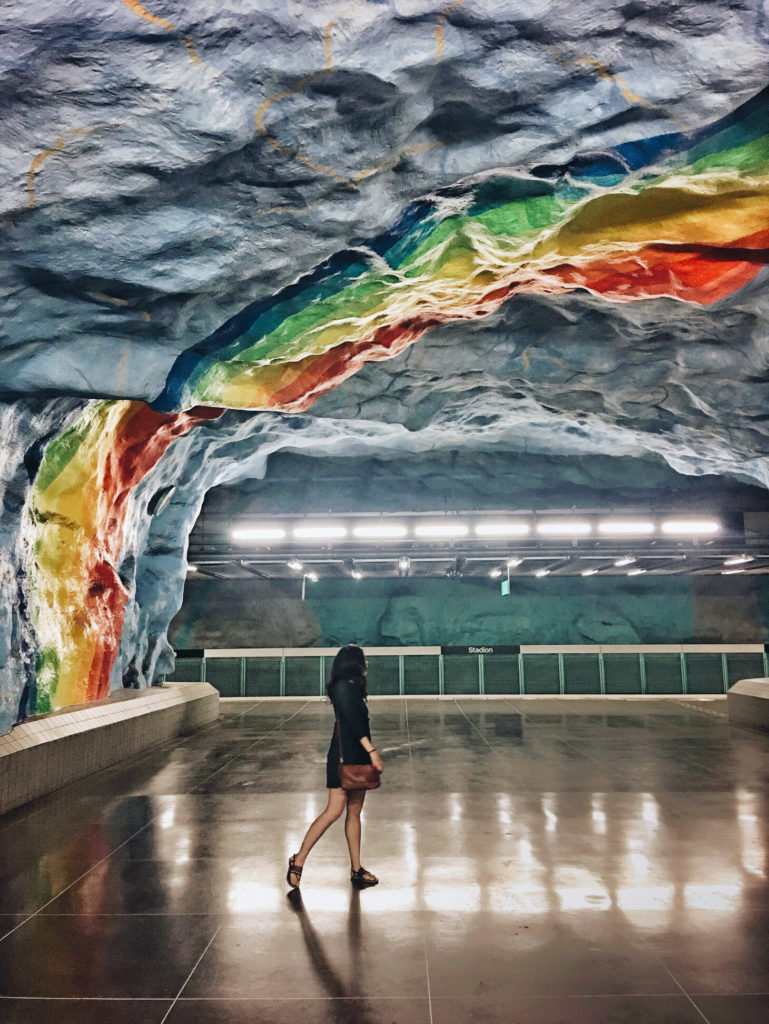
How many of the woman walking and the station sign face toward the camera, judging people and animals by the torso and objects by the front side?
1

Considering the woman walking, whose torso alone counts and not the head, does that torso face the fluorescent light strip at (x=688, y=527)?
no

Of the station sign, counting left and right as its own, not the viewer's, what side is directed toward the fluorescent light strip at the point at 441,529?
front

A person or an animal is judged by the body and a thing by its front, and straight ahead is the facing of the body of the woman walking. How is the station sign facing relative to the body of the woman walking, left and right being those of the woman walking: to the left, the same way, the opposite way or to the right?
to the right

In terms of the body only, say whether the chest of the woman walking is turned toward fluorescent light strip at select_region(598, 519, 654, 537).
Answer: no

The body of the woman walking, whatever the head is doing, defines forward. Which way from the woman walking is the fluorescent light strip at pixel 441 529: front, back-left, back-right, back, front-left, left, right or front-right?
left

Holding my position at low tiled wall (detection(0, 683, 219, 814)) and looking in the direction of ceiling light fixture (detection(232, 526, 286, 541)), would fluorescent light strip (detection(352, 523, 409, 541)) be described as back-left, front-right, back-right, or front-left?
front-right

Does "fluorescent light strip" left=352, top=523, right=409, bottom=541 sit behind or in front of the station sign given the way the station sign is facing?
in front

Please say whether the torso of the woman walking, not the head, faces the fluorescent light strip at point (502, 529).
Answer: no

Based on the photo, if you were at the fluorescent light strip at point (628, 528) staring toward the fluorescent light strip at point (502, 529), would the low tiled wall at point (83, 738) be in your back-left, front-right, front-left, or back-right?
front-left

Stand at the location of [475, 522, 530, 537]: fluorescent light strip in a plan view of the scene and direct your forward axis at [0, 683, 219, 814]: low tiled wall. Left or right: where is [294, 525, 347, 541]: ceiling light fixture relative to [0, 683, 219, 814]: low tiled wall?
right

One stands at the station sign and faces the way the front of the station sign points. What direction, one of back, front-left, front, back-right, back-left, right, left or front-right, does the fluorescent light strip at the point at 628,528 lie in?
front-left

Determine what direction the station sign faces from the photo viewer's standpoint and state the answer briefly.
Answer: facing the viewer

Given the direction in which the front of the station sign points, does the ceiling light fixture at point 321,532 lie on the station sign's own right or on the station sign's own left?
on the station sign's own right
